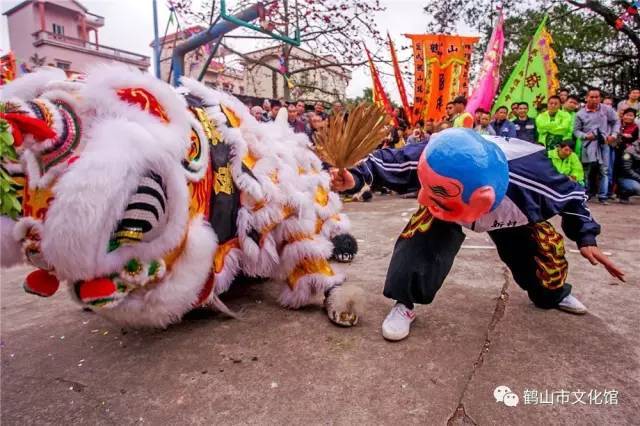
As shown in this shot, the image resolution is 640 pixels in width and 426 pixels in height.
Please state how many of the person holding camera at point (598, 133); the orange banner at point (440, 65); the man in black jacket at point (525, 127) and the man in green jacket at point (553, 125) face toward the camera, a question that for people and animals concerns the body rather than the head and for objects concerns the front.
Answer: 4

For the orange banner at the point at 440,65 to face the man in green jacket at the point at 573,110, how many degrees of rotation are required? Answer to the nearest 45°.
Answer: approximately 45° to its left

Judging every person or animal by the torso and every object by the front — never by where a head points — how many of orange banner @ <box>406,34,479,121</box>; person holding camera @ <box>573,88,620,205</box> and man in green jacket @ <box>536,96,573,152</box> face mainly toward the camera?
3

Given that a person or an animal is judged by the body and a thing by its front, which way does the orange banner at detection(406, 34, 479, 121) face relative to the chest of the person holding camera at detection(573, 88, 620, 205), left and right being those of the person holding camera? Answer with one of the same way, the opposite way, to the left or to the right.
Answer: the same way

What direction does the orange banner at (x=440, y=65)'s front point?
toward the camera

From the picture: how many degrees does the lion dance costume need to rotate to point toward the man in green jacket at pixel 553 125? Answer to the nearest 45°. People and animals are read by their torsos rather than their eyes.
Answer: approximately 180°

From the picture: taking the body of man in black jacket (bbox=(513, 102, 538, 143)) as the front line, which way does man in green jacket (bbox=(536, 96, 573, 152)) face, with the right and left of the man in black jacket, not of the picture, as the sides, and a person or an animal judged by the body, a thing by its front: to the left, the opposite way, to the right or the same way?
the same way

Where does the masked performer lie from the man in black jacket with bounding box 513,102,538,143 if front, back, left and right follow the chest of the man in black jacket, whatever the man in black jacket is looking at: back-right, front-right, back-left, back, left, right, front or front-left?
front

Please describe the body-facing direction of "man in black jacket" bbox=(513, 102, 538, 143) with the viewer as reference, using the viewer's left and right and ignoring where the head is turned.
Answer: facing the viewer

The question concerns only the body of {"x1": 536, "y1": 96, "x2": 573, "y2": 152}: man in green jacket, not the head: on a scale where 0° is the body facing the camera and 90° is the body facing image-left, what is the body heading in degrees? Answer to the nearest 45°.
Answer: approximately 0°

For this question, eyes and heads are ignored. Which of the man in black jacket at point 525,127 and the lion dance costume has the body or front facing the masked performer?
the man in black jacket

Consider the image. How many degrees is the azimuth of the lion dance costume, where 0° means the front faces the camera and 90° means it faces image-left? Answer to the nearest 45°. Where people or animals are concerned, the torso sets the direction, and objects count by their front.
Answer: approximately 45°

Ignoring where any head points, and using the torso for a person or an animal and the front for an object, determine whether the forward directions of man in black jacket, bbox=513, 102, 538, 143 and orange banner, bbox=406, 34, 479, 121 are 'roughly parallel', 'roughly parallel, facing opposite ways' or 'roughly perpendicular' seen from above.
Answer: roughly parallel

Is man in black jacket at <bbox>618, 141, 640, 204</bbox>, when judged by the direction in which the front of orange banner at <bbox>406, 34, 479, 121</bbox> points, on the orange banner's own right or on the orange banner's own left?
on the orange banner's own left
